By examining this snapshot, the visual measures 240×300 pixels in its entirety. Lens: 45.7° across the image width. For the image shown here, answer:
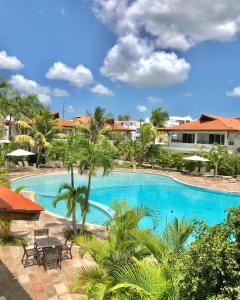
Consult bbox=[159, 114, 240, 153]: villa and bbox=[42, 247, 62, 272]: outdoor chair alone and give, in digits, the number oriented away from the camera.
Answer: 1

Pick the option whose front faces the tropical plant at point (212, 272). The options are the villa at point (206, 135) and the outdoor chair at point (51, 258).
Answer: the villa

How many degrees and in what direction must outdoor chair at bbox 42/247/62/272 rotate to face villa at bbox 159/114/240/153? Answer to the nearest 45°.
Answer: approximately 45° to its right

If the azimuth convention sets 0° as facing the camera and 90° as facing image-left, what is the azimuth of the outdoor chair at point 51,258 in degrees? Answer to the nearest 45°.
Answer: approximately 180°

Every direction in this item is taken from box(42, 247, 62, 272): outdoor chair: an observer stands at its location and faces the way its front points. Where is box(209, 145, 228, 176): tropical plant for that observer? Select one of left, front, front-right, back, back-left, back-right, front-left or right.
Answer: front-right

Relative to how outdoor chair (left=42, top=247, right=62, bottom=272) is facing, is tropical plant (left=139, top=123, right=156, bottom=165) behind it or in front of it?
in front

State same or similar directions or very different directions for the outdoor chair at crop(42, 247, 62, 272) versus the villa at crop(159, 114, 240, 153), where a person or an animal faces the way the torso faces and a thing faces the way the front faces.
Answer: very different directions

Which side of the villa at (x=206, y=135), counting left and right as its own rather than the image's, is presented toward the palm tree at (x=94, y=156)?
front

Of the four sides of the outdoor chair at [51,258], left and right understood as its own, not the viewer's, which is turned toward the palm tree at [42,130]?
front

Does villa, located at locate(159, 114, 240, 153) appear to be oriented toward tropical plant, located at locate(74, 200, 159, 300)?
yes

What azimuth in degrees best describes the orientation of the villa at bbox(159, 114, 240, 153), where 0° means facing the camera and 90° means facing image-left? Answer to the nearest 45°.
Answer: approximately 0°

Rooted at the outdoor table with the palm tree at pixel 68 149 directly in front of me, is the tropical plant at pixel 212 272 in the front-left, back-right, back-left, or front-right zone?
back-right
